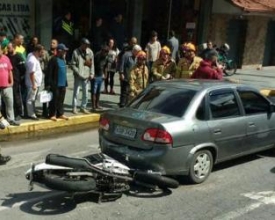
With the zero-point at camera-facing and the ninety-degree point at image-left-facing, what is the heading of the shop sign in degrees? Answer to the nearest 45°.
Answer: approximately 0°

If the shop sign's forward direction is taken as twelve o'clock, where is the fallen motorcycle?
The fallen motorcycle is roughly at 12 o'clock from the shop sign.

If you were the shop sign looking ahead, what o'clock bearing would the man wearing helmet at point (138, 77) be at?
The man wearing helmet is roughly at 11 o'clock from the shop sign.

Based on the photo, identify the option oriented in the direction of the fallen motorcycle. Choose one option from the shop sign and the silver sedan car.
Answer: the shop sign

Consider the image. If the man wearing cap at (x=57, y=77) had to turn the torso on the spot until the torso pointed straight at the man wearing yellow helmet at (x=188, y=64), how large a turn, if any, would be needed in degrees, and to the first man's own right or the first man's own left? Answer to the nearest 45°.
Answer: approximately 45° to the first man's own left

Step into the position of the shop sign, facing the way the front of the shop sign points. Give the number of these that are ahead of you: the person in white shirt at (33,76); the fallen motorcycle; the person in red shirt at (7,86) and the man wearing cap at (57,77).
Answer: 4

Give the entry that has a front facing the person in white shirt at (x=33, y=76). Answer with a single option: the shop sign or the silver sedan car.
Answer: the shop sign

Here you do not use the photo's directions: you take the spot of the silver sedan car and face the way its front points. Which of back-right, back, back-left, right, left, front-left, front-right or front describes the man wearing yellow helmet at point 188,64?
front-left

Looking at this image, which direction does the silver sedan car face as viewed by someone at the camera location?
facing away from the viewer and to the right of the viewer
